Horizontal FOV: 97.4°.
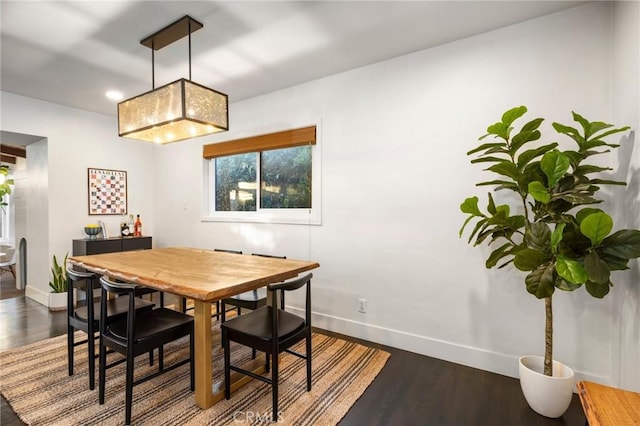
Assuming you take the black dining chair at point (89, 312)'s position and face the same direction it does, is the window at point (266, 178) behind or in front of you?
in front

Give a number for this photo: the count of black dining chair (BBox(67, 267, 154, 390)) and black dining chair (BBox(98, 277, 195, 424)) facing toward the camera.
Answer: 0

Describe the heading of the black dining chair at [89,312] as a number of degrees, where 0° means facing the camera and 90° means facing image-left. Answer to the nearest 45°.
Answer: approximately 225°

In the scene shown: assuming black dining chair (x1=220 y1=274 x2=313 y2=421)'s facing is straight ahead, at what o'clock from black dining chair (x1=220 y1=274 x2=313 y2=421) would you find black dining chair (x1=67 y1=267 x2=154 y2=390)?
black dining chair (x1=67 y1=267 x2=154 y2=390) is roughly at 11 o'clock from black dining chair (x1=220 y1=274 x2=313 y2=421).

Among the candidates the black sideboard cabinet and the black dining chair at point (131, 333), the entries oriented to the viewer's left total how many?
0

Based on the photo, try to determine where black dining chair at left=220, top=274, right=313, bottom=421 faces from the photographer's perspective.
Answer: facing away from the viewer and to the left of the viewer

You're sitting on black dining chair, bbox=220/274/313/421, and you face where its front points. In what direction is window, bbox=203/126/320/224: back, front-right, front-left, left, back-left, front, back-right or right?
front-right

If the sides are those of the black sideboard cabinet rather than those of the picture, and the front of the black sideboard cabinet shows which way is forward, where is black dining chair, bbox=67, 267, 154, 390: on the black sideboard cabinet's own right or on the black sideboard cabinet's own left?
on the black sideboard cabinet's own right

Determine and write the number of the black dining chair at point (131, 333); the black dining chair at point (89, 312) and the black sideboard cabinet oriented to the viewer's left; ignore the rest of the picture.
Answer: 0

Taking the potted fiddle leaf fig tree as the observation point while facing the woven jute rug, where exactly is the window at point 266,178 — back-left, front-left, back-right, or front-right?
front-right

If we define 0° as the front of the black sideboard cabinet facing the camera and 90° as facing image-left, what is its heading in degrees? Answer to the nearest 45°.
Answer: approximately 315°

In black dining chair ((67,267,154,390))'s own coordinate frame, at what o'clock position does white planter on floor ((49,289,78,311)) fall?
The white planter on floor is roughly at 10 o'clock from the black dining chair.

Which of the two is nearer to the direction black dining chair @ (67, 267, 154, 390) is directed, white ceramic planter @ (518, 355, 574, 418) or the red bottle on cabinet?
the red bottle on cabinet

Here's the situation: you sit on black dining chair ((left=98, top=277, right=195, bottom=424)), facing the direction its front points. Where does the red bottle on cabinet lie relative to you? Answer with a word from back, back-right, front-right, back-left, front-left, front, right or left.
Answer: front-left

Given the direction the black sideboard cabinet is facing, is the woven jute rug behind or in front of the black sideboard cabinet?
in front

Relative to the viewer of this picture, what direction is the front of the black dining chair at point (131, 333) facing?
facing away from the viewer and to the right of the viewer
